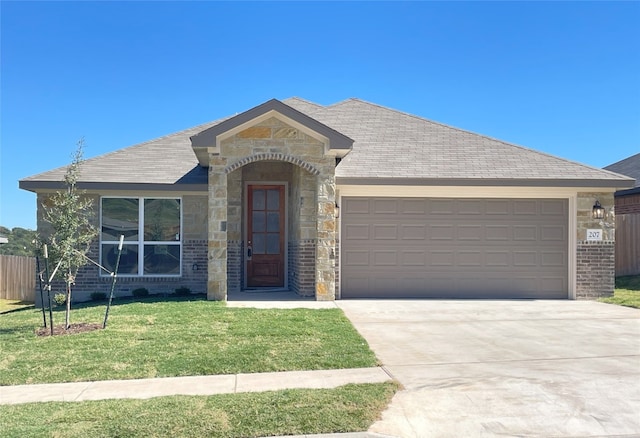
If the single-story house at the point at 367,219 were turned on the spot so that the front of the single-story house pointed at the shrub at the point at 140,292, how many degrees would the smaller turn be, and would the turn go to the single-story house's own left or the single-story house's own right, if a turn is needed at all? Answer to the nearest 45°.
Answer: approximately 90° to the single-story house's own right

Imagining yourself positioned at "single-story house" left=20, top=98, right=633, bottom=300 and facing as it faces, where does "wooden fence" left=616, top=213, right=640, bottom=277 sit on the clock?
The wooden fence is roughly at 8 o'clock from the single-story house.

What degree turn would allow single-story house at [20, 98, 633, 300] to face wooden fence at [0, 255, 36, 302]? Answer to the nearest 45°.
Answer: approximately 135° to its right

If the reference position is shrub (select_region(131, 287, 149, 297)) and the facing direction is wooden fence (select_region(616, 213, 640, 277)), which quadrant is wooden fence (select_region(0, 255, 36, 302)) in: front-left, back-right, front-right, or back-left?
back-left

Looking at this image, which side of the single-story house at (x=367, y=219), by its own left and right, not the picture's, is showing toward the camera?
front

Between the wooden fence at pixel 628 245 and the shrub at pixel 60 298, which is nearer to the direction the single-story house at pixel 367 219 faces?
the shrub

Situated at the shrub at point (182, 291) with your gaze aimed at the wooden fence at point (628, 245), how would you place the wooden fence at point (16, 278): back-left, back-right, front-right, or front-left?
back-left

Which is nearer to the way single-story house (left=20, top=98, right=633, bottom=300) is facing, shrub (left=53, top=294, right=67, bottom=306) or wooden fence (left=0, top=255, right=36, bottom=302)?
the shrub

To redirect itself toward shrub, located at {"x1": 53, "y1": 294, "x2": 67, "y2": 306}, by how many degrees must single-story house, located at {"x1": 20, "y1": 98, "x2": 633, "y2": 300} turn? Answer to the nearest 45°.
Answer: approximately 90° to its right
